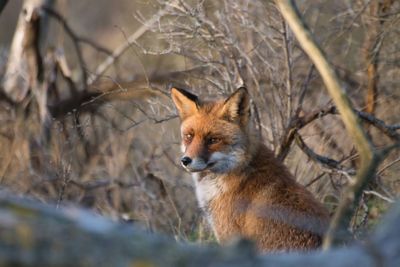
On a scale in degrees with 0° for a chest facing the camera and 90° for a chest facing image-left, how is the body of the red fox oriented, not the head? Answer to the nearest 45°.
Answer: approximately 45°

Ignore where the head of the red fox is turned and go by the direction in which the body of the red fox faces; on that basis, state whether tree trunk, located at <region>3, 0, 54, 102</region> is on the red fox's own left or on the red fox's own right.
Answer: on the red fox's own right
